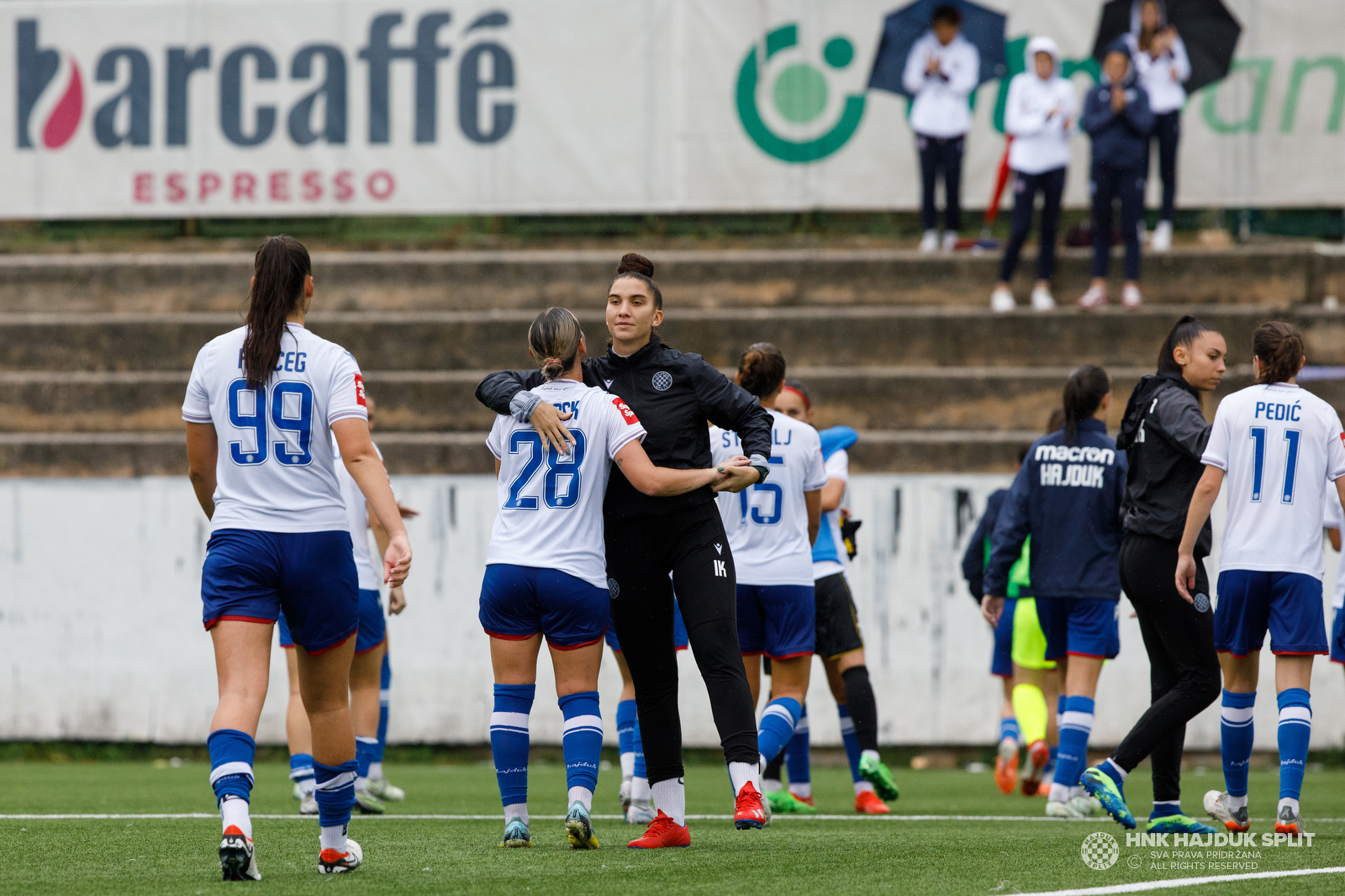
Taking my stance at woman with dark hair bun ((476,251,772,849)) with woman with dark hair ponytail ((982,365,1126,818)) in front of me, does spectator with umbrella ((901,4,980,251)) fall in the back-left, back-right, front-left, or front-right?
front-left

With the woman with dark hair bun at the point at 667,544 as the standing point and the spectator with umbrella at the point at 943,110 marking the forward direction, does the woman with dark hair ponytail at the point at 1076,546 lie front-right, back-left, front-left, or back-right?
front-right

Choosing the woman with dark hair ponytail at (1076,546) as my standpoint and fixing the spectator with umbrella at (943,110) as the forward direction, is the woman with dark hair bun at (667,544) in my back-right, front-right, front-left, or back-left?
back-left

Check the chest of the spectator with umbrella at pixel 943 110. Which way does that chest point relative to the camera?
toward the camera

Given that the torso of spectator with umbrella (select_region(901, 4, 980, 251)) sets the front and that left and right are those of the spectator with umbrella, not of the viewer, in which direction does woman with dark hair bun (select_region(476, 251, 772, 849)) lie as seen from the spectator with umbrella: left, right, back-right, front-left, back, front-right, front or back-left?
front

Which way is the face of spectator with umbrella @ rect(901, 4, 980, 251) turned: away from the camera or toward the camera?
toward the camera

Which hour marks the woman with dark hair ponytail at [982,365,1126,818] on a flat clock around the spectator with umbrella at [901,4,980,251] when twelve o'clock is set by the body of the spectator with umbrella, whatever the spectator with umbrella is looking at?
The woman with dark hair ponytail is roughly at 12 o'clock from the spectator with umbrella.
